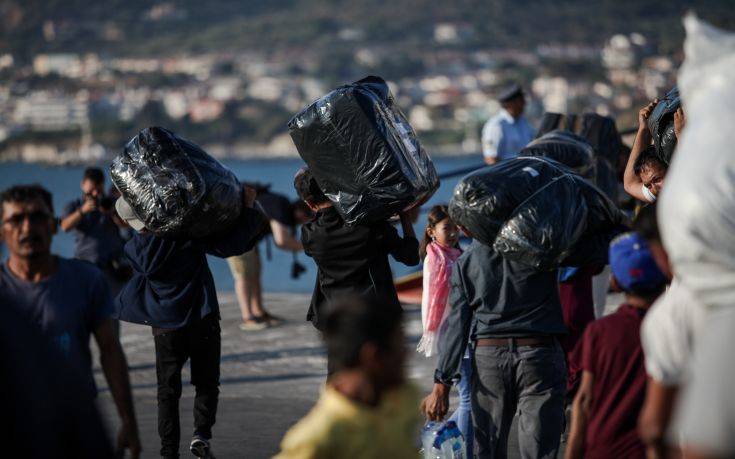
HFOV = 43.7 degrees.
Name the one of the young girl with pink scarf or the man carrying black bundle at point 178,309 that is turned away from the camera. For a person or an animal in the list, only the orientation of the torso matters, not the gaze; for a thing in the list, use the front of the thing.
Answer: the man carrying black bundle

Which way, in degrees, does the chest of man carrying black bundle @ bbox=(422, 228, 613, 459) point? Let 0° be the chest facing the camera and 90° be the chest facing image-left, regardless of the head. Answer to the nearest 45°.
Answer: approximately 180°

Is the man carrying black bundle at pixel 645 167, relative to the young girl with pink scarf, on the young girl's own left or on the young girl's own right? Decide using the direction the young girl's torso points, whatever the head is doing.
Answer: on the young girl's own left

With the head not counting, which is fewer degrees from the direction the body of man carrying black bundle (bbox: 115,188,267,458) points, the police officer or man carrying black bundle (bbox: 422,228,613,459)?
the police officer

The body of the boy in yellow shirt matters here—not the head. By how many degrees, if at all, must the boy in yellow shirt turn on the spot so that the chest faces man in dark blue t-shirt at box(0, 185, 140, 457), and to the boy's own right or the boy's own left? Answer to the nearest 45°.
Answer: approximately 90° to the boy's own left

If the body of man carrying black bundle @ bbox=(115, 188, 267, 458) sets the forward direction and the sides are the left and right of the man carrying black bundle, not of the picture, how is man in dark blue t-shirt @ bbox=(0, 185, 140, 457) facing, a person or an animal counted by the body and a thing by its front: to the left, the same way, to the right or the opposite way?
the opposite way

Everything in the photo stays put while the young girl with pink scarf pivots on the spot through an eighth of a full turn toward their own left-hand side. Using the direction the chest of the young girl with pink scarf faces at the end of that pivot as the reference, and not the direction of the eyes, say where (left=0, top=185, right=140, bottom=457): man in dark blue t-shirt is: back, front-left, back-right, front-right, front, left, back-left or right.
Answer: back-right

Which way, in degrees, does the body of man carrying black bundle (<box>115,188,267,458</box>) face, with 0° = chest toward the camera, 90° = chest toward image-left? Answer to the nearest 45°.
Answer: approximately 180°

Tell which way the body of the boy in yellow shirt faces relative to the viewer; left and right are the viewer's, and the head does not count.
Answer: facing away from the viewer and to the right of the viewer

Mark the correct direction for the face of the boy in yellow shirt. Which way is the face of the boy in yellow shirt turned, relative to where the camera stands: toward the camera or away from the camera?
away from the camera

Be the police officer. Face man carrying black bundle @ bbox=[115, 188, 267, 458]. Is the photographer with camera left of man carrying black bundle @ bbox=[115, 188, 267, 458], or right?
right

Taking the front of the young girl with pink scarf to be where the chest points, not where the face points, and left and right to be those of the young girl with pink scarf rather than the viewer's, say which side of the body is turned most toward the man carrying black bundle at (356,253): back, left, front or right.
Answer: right
